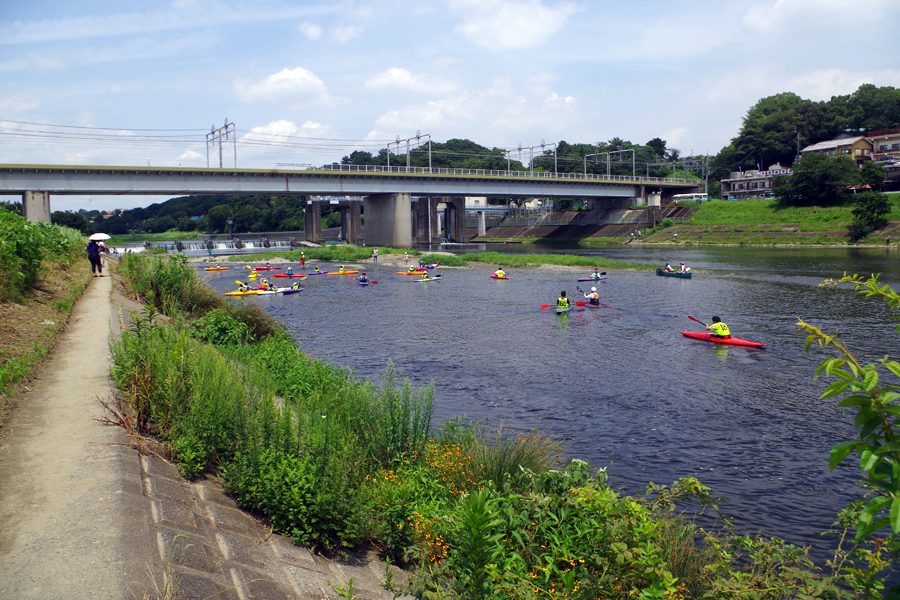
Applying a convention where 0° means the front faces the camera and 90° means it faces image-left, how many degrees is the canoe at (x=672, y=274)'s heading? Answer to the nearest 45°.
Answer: approximately 90°

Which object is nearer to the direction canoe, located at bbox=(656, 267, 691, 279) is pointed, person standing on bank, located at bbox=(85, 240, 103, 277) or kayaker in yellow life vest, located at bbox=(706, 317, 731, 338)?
the person standing on bank

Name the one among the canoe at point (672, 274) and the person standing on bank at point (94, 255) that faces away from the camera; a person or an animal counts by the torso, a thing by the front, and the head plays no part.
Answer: the person standing on bank

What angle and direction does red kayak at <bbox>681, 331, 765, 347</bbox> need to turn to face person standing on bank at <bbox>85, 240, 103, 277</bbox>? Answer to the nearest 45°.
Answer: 0° — it already faces them

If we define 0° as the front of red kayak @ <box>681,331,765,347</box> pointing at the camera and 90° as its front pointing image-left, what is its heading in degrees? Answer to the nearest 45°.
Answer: approximately 90°

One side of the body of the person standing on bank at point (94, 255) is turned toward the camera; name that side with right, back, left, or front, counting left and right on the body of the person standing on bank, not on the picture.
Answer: back
